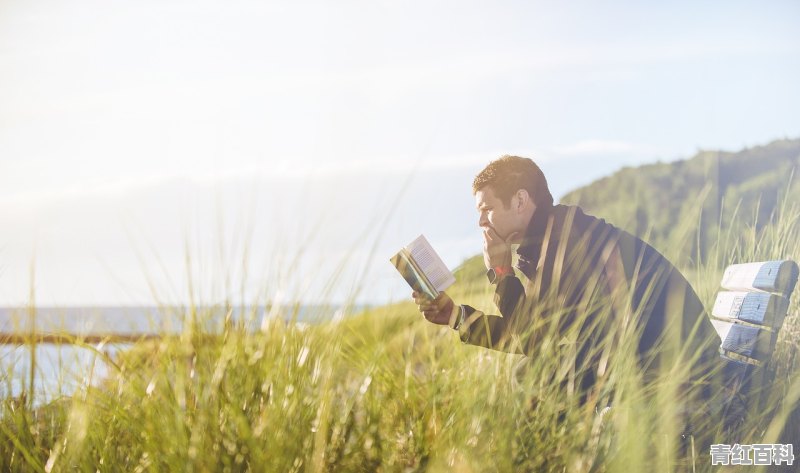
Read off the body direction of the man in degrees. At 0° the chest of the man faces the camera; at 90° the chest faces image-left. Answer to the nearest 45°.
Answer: approximately 90°

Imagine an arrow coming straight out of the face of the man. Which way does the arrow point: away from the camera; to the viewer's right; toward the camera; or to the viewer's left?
to the viewer's left
